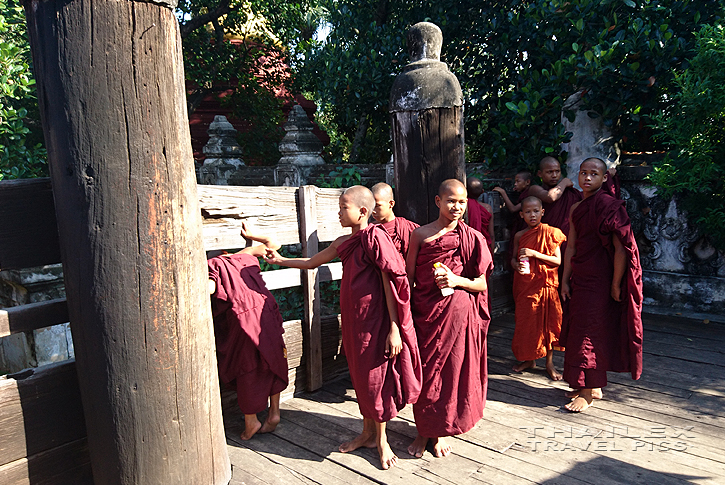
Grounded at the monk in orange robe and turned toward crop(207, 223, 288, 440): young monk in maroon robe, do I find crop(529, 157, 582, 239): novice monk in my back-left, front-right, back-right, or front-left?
back-right

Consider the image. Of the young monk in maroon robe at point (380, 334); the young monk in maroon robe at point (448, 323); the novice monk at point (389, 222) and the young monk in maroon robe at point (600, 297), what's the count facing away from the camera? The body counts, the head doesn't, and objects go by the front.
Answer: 0

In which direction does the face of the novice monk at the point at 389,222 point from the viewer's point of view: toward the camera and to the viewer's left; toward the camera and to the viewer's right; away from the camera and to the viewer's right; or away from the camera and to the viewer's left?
toward the camera and to the viewer's left

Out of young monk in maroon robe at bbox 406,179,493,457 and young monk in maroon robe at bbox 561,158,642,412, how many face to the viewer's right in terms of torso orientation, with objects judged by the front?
0

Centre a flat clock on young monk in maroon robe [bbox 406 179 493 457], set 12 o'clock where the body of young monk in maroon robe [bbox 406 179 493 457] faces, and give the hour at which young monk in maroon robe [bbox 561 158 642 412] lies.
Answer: young monk in maroon robe [bbox 561 158 642 412] is roughly at 8 o'clock from young monk in maroon robe [bbox 406 179 493 457].

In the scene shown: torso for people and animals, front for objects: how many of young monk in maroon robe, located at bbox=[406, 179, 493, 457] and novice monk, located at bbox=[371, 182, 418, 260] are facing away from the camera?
0

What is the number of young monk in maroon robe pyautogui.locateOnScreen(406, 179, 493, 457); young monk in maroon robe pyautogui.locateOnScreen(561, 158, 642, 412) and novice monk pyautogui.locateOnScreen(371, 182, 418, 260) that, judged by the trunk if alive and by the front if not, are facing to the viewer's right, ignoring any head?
0

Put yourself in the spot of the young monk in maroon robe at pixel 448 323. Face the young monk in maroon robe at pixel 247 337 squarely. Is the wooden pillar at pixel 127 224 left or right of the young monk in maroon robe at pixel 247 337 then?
left

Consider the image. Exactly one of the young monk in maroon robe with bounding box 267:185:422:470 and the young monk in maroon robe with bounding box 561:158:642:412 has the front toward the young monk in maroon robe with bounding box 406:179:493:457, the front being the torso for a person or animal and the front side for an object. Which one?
the young monk in maroon robe with bounding box 561:158:642:412

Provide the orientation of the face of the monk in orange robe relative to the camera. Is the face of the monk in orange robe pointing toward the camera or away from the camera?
toward the camera

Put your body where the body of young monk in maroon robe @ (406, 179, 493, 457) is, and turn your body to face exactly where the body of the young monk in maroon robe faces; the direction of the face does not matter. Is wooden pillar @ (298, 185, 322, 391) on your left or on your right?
on your right

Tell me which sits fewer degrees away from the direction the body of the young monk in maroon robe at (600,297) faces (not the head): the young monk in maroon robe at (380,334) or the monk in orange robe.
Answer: the young monk in maroon robe

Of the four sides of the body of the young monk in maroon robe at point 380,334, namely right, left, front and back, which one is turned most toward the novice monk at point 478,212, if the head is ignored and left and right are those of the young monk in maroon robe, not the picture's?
back

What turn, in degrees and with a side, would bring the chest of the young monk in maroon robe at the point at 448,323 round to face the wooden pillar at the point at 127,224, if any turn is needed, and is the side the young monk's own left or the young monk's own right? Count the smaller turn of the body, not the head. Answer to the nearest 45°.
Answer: approximately 45° to the young monk's own right

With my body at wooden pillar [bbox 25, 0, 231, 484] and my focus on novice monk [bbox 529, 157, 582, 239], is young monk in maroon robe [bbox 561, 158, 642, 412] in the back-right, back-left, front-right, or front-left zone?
front-right

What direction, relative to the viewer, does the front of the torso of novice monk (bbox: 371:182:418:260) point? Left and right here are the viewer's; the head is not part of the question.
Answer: facing the viewer and to the left of the viewer

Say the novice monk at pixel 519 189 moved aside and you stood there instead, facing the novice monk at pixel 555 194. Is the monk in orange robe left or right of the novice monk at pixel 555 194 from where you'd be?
right

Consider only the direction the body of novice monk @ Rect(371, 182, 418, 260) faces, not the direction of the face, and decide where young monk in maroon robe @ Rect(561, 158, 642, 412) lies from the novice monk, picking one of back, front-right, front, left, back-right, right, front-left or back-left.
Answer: back-left

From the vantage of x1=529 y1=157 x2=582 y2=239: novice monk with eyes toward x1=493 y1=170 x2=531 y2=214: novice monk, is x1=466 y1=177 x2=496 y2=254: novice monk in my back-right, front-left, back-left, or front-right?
front-left
